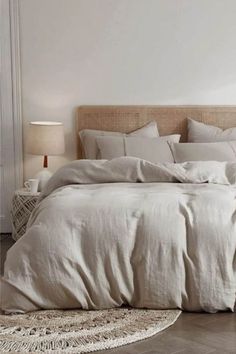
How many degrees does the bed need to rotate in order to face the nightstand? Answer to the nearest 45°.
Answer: approximately 135° to its right

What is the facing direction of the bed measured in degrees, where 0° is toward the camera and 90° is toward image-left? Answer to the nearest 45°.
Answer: approximately 0°
